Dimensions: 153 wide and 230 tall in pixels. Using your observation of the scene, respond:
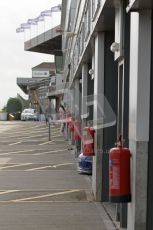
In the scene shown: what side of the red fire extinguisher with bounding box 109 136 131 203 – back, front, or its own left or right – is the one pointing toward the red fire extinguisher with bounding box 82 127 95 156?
right

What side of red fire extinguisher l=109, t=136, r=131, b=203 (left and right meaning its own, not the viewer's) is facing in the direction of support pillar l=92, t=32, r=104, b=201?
right

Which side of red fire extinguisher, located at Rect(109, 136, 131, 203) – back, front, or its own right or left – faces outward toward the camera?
left
